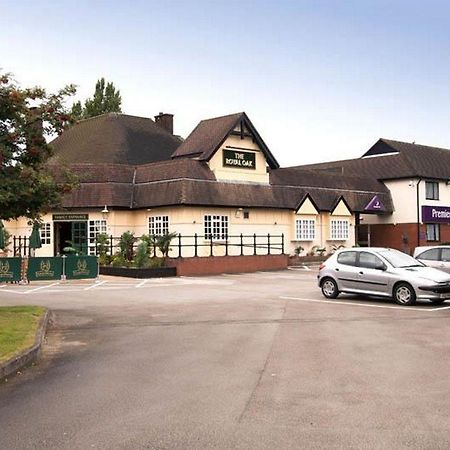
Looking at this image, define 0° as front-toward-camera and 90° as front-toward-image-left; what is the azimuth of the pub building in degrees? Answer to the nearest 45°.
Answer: approximately 315°

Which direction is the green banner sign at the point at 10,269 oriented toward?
toward the camera

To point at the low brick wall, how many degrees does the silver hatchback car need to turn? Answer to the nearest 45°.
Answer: approximately 180°

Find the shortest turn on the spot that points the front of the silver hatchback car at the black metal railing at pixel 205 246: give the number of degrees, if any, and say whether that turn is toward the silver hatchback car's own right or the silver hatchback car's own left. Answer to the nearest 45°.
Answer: approximately 180°

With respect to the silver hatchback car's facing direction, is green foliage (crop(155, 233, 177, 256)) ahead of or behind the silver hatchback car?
behind

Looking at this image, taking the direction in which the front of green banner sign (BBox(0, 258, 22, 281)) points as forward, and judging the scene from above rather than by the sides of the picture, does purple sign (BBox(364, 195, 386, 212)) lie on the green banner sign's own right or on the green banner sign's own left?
on the green banner sign's own left

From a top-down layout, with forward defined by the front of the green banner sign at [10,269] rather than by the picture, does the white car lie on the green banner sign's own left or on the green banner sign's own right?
on the green banner sign's own left

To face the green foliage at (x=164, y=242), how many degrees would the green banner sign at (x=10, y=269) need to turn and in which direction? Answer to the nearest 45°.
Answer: approximately 90° to its left
